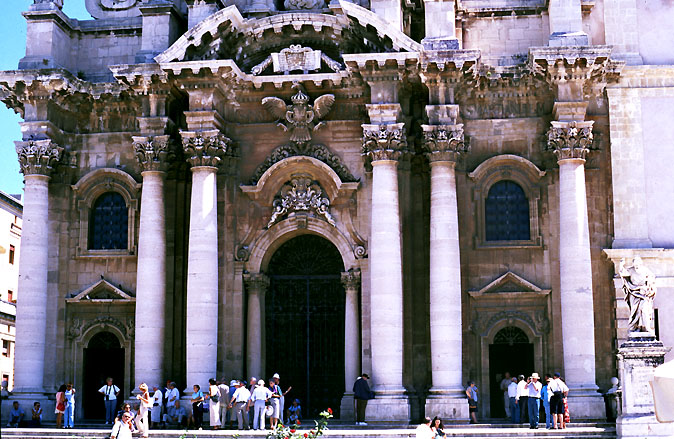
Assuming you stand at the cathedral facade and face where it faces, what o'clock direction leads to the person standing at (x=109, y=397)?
The person standing is roughly at 3 o'clock from the cathedral facade.

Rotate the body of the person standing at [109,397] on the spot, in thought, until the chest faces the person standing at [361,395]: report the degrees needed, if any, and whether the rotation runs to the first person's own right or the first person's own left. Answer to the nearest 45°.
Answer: approximately 45° to the first person's own left

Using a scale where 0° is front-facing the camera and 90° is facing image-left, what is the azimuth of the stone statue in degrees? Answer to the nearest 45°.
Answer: approximately 0°

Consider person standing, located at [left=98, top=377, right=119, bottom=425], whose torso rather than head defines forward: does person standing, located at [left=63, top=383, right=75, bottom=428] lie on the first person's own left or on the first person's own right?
on the first person's own right

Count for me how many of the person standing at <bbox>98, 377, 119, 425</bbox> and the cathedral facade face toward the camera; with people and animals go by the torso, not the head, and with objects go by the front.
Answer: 2

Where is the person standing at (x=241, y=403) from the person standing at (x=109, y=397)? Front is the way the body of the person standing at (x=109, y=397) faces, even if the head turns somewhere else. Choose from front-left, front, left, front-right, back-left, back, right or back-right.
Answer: front-left

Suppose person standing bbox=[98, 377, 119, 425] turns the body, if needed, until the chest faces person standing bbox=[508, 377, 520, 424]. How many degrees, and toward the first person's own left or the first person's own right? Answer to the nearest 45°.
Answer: approximately 45° to the first person's own left
